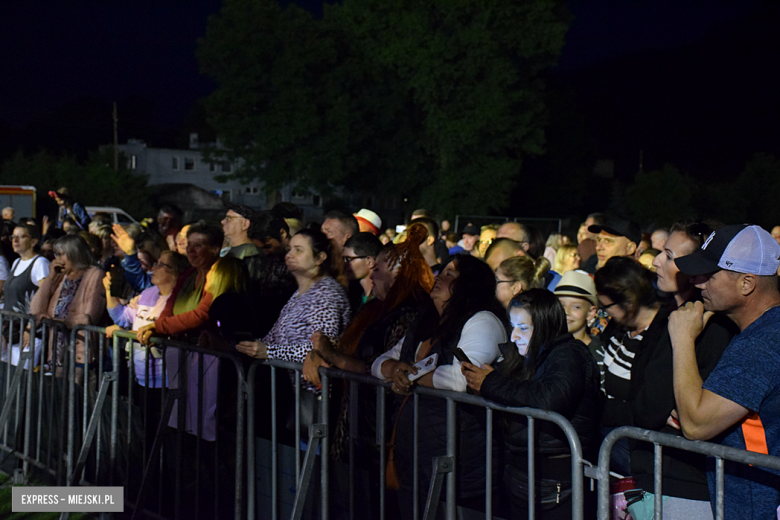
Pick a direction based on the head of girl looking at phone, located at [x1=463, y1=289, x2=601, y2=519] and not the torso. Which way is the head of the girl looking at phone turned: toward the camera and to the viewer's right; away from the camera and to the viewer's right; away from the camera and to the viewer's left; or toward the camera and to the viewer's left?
toward the camera and to the viewer's left

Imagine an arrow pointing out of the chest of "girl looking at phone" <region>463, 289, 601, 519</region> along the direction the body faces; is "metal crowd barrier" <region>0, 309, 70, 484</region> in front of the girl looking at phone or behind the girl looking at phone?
in front

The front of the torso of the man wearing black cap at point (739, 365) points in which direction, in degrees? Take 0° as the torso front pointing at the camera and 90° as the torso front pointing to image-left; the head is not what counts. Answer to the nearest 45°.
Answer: approximately 90°

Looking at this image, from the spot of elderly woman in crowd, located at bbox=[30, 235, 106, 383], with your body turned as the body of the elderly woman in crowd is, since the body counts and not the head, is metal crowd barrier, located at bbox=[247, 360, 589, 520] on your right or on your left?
on your left

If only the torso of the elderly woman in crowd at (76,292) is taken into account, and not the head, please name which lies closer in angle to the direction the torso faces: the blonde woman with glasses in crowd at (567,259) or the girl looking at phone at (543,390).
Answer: the girl looking at phone

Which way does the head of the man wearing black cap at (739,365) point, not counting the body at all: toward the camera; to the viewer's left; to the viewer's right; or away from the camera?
to the viewer's left

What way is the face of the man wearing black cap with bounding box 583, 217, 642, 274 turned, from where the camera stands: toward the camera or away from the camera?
toward the camera

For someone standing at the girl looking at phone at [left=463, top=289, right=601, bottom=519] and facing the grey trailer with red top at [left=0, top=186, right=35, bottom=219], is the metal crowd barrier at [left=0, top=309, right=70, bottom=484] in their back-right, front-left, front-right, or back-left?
front-left
